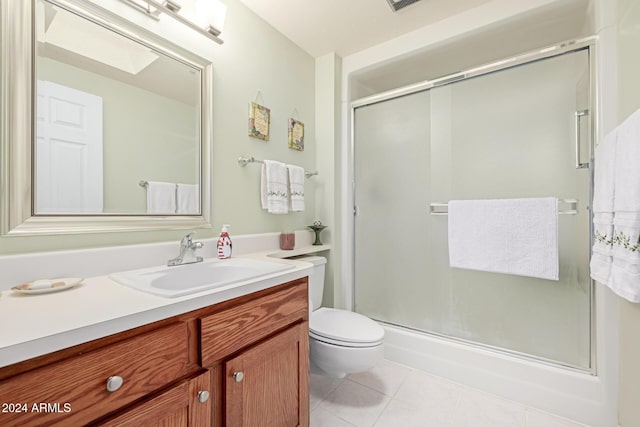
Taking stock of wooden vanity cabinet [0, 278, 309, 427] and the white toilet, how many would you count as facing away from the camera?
0

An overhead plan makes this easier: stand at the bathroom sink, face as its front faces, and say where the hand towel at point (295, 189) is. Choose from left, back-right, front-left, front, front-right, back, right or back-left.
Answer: left

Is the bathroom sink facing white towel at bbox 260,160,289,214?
no

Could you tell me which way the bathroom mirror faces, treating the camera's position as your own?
facing the viewer and to the right of the viewer

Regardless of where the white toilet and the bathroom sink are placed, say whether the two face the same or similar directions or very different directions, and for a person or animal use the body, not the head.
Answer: same or similar directions

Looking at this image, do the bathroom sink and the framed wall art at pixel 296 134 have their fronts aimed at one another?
no

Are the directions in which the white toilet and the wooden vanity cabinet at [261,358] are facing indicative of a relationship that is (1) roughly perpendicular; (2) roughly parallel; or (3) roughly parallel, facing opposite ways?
roughly parallel

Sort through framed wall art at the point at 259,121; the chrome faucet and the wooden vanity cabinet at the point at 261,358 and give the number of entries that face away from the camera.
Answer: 0

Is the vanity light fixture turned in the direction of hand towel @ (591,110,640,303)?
yes

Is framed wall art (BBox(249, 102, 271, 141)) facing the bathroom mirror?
no

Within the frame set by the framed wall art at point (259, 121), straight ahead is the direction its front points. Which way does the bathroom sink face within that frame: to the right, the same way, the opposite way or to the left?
the same way

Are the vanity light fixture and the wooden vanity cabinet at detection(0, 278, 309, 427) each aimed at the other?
no

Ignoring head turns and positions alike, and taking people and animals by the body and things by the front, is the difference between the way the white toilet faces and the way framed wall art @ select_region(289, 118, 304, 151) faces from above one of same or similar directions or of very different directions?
same or similar directions

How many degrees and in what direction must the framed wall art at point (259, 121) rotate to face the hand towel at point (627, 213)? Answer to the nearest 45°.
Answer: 0° — it already faces it

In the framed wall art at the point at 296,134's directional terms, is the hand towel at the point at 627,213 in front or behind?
in front

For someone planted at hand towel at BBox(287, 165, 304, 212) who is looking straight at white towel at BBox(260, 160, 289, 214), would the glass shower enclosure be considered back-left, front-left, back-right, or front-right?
back-left

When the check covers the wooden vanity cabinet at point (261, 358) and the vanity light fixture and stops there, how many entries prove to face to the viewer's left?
0
